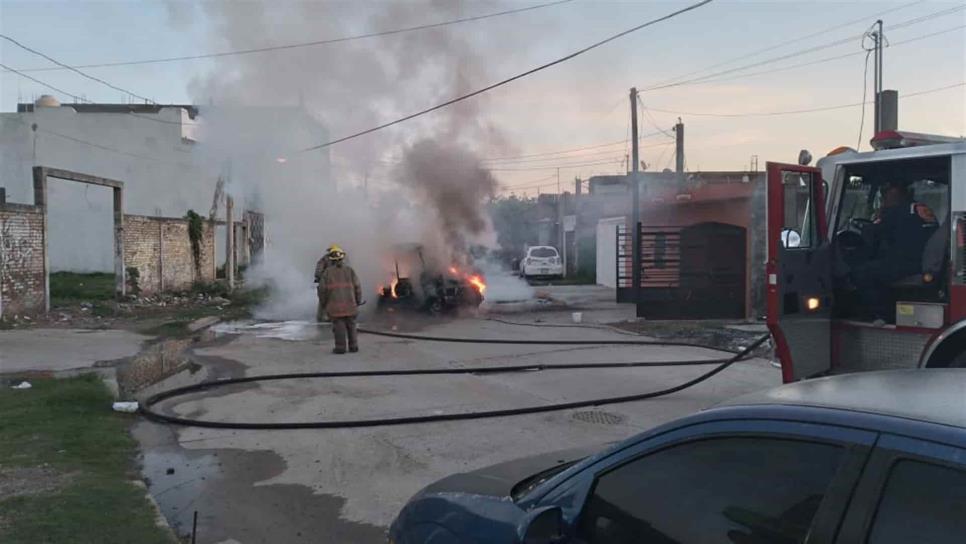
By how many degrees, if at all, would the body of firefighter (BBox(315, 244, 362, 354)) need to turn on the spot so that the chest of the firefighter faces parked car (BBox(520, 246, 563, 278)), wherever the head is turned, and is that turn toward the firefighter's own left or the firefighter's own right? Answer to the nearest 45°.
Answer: approximately 45° to the firefighter's own right

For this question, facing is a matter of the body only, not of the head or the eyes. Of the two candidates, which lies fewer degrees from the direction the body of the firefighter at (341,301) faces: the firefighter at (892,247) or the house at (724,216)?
the house

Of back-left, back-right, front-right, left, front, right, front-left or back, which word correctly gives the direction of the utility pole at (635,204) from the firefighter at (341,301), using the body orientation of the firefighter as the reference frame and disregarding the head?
front-right

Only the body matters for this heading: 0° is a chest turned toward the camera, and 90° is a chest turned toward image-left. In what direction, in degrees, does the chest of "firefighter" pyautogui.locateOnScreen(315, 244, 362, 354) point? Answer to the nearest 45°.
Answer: approximately 180°

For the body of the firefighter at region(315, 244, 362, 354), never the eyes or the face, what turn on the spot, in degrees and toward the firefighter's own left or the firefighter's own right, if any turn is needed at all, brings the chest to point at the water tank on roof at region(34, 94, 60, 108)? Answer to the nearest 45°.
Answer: approximately 45° to the firefighter's own left

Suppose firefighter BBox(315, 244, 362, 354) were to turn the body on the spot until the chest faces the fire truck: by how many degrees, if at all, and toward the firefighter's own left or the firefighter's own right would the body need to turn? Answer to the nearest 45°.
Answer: approximately 135° to the firefighter's own right

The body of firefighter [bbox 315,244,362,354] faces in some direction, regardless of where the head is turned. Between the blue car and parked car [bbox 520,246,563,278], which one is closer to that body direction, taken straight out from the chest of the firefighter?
the parked car

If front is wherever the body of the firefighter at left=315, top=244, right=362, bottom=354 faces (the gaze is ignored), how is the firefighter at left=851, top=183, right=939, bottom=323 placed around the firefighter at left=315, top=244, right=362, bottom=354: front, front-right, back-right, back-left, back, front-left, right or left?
back-right

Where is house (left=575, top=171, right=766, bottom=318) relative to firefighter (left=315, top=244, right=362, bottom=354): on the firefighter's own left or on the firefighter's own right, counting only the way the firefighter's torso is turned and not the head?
on the firefighter's own right
